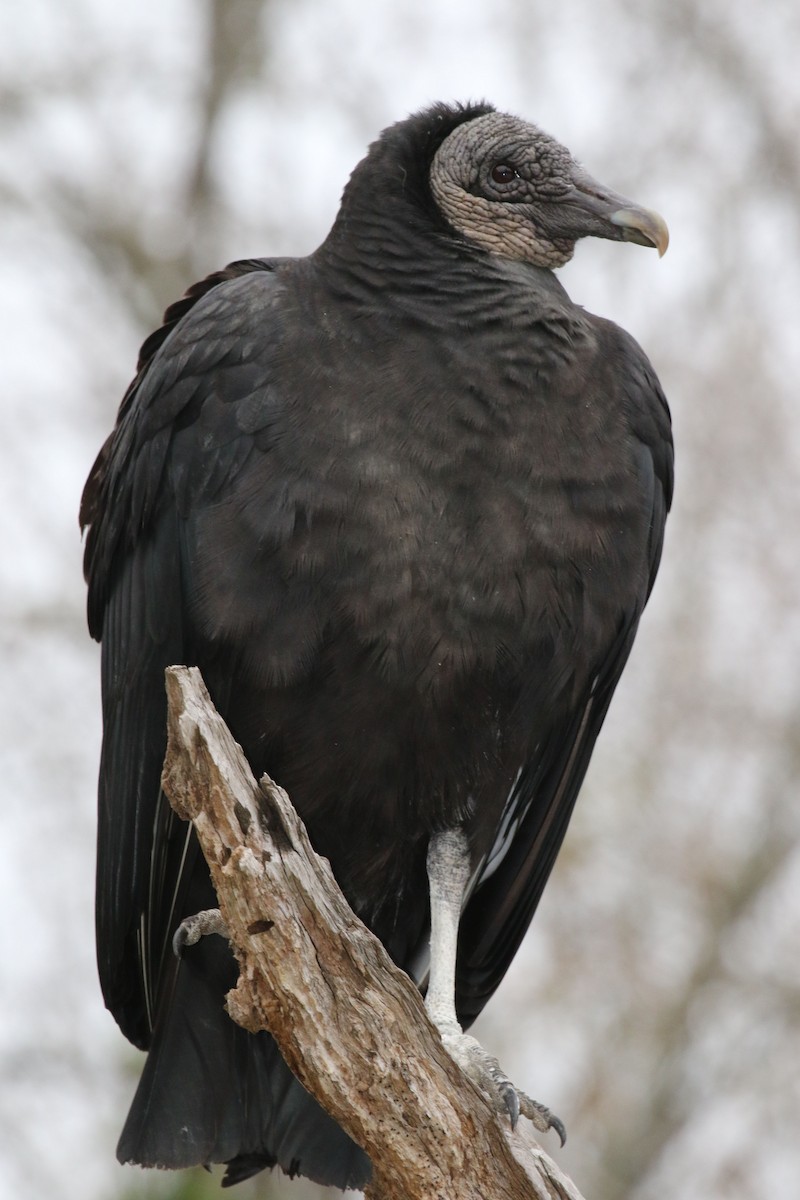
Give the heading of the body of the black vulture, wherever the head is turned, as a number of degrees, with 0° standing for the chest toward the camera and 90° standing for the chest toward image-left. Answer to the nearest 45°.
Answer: approximately 315°
